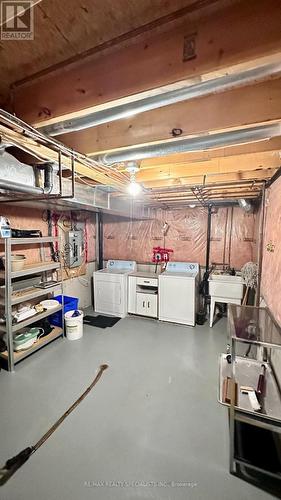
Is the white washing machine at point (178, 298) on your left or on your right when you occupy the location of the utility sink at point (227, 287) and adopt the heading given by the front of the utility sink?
on your right

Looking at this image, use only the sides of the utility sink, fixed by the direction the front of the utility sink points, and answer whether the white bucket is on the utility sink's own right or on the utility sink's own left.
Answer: on the utility sink's own right

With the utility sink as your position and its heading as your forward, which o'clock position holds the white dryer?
The white dryer is roughly at 3 o'clock from the utility sink.

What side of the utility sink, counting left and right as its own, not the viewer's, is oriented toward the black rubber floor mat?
right

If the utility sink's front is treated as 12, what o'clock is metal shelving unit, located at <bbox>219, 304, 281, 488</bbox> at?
The metal shelving unit is roughly at 12 o'clock from the utility sink.

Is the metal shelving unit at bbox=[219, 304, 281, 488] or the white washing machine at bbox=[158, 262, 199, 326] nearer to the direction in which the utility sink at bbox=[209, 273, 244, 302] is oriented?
the metal shelving unit

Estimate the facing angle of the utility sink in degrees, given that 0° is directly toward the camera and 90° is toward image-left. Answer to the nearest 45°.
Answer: approximately 0°

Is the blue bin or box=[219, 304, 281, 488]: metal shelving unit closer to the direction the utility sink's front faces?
the metal shelving unit

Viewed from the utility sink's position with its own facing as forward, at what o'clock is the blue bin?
The blue bin is roughly at 2 o'clock from the utility sink.
